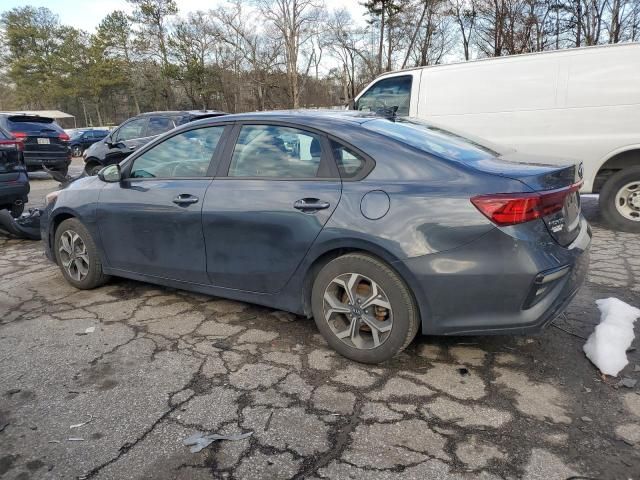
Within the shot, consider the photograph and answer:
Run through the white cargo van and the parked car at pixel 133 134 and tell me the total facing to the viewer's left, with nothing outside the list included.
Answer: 2

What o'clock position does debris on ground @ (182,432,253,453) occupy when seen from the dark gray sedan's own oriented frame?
The debris on ground is roughly at 9 o'clock from the dark gray sedan.

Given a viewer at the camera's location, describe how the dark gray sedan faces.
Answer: facing away from the viewer and to the left of the viewer

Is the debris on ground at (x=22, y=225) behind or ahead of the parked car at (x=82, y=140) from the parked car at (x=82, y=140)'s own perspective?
ahead

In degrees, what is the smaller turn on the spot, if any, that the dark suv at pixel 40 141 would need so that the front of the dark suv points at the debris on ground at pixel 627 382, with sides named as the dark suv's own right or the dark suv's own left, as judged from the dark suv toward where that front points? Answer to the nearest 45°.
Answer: approximately 180°

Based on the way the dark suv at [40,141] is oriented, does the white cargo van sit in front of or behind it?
behind

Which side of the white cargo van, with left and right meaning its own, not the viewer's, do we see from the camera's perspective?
left

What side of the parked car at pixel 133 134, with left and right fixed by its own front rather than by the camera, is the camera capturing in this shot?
left

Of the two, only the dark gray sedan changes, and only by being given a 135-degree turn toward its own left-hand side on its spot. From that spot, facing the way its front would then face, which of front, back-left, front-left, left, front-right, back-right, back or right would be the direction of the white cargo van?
back-left

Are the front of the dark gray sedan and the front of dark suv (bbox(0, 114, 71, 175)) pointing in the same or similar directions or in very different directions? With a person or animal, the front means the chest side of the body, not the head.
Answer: same or similar directions

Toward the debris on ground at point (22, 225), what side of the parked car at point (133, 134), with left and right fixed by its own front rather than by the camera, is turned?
left

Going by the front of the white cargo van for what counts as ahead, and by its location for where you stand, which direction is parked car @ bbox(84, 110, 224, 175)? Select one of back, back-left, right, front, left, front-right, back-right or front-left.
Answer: front

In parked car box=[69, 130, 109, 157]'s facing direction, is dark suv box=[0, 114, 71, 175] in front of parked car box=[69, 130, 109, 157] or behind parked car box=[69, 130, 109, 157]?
in front

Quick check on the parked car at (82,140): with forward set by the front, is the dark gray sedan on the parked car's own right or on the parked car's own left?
on the parked car's own left

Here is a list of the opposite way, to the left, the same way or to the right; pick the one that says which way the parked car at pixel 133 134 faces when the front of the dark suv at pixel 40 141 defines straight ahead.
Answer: to the left

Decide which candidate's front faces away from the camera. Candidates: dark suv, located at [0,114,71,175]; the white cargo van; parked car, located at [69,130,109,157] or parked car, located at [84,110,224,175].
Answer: the dark suv

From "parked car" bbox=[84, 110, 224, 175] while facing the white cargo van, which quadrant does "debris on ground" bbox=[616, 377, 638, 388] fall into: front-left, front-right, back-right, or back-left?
front-right

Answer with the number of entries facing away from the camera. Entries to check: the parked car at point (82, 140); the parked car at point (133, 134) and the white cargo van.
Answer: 0

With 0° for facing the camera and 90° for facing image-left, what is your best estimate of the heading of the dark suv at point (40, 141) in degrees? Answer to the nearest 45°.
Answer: approximately 180°

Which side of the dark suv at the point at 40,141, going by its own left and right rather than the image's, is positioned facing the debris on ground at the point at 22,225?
back
